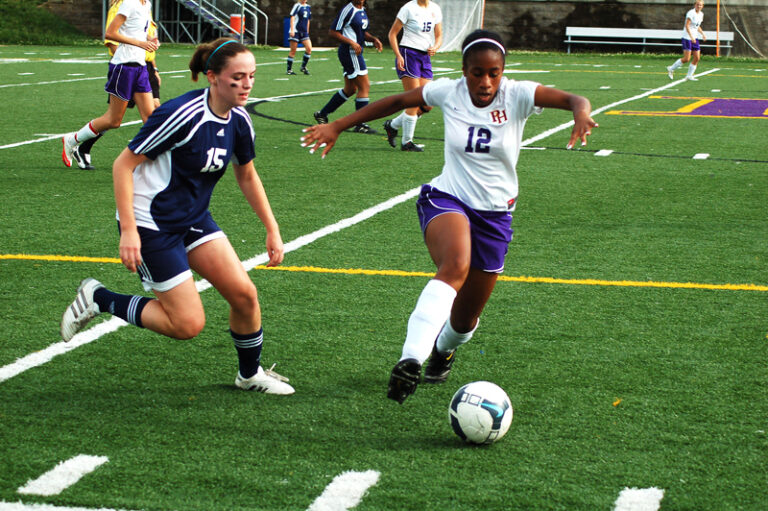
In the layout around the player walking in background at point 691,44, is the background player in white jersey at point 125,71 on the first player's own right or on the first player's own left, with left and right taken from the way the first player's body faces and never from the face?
on the first player's own right

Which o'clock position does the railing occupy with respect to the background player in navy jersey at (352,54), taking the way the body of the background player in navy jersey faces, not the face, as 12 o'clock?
The railing is roughly at 7 o'clock from the background player in navy jersey.

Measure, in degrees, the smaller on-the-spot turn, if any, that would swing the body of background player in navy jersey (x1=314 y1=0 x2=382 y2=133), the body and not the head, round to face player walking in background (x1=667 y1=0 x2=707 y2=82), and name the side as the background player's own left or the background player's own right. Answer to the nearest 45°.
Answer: approximately 90° to the background player's own left

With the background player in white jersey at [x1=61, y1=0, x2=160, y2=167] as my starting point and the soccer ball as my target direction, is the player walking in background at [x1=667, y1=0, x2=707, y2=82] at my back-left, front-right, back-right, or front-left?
back-left

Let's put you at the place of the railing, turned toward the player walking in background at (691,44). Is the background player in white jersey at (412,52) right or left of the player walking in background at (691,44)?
right

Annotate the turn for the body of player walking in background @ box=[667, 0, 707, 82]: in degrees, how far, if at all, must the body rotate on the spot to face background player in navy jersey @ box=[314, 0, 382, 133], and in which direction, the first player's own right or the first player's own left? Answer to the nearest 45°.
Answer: approximately 45° to the first player's own right
